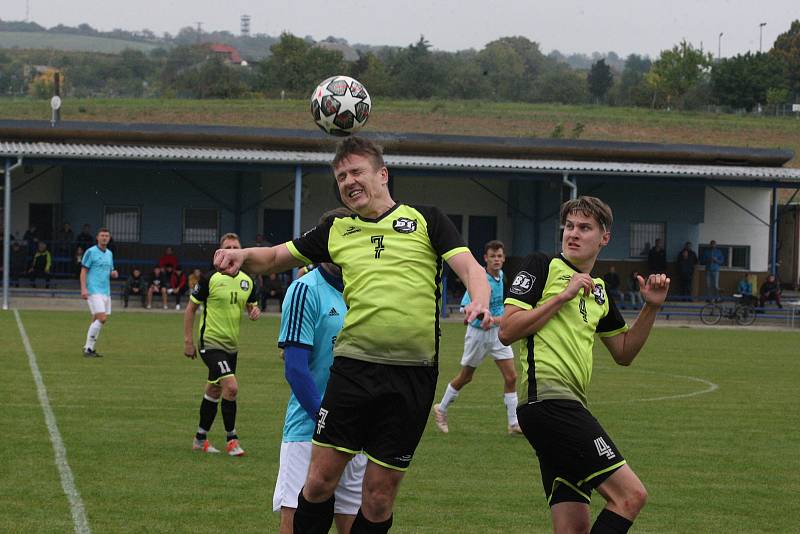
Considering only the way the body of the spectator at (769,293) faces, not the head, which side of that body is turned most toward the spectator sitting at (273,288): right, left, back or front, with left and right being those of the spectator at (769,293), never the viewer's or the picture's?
right

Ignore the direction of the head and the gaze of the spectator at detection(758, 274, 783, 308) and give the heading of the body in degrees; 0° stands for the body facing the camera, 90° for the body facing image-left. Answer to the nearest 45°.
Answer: approximately 0°

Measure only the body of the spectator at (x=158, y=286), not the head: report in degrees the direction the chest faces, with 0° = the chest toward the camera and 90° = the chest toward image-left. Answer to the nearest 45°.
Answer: approximately 0°

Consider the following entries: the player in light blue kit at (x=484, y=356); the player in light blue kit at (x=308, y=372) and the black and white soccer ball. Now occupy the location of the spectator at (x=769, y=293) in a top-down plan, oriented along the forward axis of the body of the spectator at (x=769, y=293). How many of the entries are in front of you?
3

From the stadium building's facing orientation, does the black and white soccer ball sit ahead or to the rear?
ahead

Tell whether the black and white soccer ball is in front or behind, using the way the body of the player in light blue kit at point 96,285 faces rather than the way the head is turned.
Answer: in front

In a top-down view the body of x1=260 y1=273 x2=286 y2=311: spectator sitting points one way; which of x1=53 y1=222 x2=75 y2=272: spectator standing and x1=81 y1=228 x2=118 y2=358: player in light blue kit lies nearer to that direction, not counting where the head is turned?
the player in light blue kit

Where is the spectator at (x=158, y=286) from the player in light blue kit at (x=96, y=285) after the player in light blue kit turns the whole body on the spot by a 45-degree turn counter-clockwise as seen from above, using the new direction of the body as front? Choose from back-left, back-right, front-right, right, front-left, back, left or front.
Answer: left
